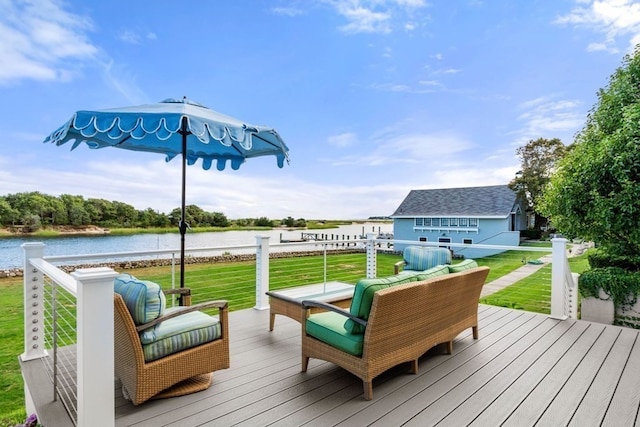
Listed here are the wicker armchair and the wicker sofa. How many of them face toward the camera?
0

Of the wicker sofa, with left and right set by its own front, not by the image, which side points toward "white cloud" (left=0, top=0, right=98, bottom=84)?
front

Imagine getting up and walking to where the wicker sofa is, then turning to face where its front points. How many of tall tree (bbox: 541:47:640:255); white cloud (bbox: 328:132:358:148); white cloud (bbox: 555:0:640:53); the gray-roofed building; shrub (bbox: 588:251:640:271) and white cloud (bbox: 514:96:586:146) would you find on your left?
0

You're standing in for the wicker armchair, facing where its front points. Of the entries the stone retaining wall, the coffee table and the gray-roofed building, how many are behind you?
0

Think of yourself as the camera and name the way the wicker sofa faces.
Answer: facing away from the viewer and to the left of the viewer

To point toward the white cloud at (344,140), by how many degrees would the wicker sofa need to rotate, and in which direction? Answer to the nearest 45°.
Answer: approximately 45° to its right

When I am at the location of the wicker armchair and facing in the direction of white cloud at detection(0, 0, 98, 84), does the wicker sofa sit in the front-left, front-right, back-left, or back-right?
back-right

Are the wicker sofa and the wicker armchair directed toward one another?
no

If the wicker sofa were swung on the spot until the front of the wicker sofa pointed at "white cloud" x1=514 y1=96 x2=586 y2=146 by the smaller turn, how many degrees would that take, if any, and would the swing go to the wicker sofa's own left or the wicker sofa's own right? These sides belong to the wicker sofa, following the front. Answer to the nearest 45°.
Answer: approximately 90° to the wicker sofa's own right

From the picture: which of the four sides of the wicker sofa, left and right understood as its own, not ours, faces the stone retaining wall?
front

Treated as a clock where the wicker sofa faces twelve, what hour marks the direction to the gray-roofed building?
The gray-roofed building is roughly at 2 o'clock from the wicker sofa.

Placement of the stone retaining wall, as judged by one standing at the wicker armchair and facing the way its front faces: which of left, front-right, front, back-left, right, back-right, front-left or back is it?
front-left

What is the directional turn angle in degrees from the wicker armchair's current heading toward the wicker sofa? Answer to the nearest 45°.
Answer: approximately 45° to its right
